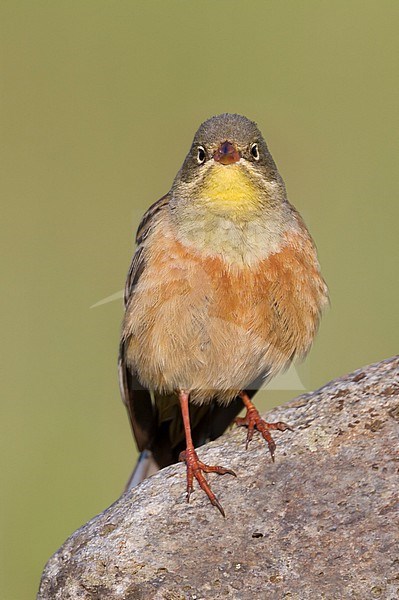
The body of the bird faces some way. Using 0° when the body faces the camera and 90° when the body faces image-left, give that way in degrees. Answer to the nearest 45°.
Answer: approximately 0°
